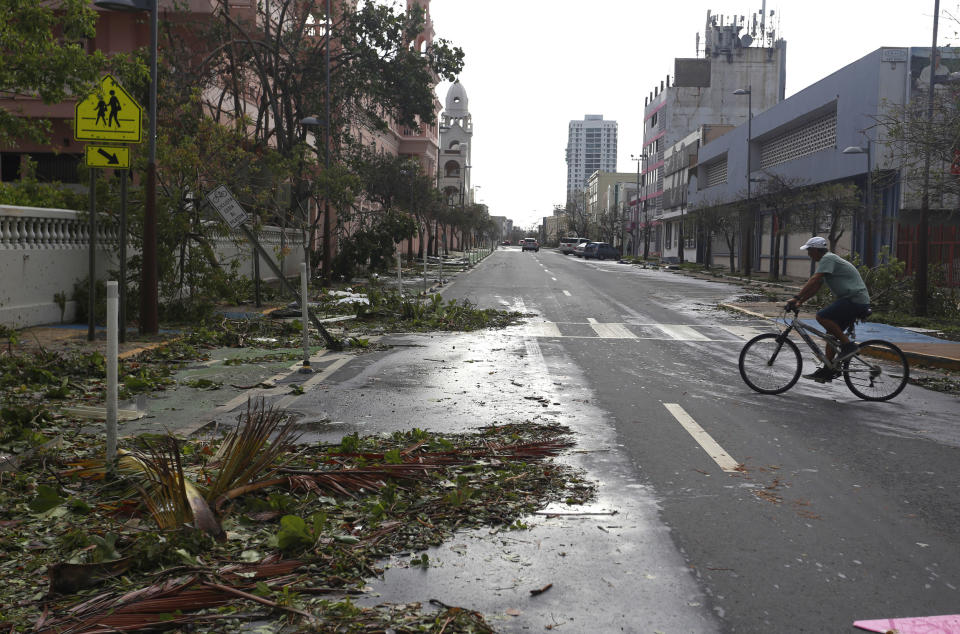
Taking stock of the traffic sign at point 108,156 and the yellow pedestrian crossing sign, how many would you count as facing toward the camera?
2

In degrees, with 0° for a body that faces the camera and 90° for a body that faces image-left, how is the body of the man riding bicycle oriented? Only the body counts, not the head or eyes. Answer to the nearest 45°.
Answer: approximately 90°

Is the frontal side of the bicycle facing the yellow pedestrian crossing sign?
yes

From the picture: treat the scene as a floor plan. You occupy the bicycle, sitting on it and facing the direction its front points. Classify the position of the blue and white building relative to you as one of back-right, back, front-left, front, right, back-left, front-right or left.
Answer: right

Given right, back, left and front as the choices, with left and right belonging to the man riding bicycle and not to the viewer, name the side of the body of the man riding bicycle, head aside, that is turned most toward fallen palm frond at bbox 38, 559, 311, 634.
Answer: left

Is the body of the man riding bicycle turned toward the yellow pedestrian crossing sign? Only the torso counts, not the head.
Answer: yes

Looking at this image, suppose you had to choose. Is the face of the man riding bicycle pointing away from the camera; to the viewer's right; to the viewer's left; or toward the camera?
to the viewer's left

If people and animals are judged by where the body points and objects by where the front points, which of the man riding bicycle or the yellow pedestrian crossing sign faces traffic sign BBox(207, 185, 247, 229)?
the man riding bicycle
